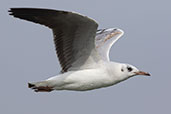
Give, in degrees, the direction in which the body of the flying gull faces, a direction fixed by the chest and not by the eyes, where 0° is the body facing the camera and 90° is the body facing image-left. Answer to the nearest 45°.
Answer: approximately 270°
